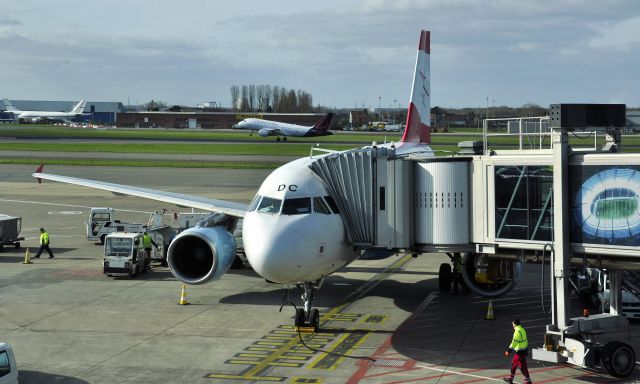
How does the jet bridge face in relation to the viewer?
to the viewer's left

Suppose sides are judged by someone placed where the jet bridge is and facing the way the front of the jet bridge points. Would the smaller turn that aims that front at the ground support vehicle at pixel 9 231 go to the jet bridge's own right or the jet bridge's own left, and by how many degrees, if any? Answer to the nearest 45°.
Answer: approximately 45° to the jet bridge's own right

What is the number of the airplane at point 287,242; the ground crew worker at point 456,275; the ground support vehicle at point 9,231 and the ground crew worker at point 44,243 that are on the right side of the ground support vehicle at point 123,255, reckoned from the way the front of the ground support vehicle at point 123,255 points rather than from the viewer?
2

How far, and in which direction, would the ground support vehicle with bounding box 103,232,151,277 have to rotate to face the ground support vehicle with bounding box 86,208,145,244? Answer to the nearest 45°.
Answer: approximately 135° to its right

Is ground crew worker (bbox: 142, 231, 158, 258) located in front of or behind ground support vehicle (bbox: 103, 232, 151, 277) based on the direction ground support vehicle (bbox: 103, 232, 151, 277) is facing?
behind

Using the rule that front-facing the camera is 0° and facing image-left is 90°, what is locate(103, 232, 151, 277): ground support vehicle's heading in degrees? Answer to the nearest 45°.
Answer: approximately 45°

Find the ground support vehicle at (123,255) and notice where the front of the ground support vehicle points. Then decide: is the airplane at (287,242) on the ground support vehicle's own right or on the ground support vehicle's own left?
on the ground support vehicle's own left

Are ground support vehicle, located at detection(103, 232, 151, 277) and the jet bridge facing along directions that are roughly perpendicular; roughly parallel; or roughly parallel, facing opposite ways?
roughly perpendicular

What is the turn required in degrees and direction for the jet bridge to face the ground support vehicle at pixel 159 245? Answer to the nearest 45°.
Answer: approximately 45° to its right

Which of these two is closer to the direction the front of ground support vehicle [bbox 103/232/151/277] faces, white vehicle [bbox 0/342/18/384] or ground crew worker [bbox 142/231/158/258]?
the white vehicle

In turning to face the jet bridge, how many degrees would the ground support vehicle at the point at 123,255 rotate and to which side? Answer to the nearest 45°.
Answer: approximately 90° to its left
